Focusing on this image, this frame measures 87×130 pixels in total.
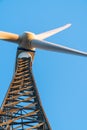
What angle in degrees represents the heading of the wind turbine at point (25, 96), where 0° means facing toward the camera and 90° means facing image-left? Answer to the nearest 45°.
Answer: approximately 0°
